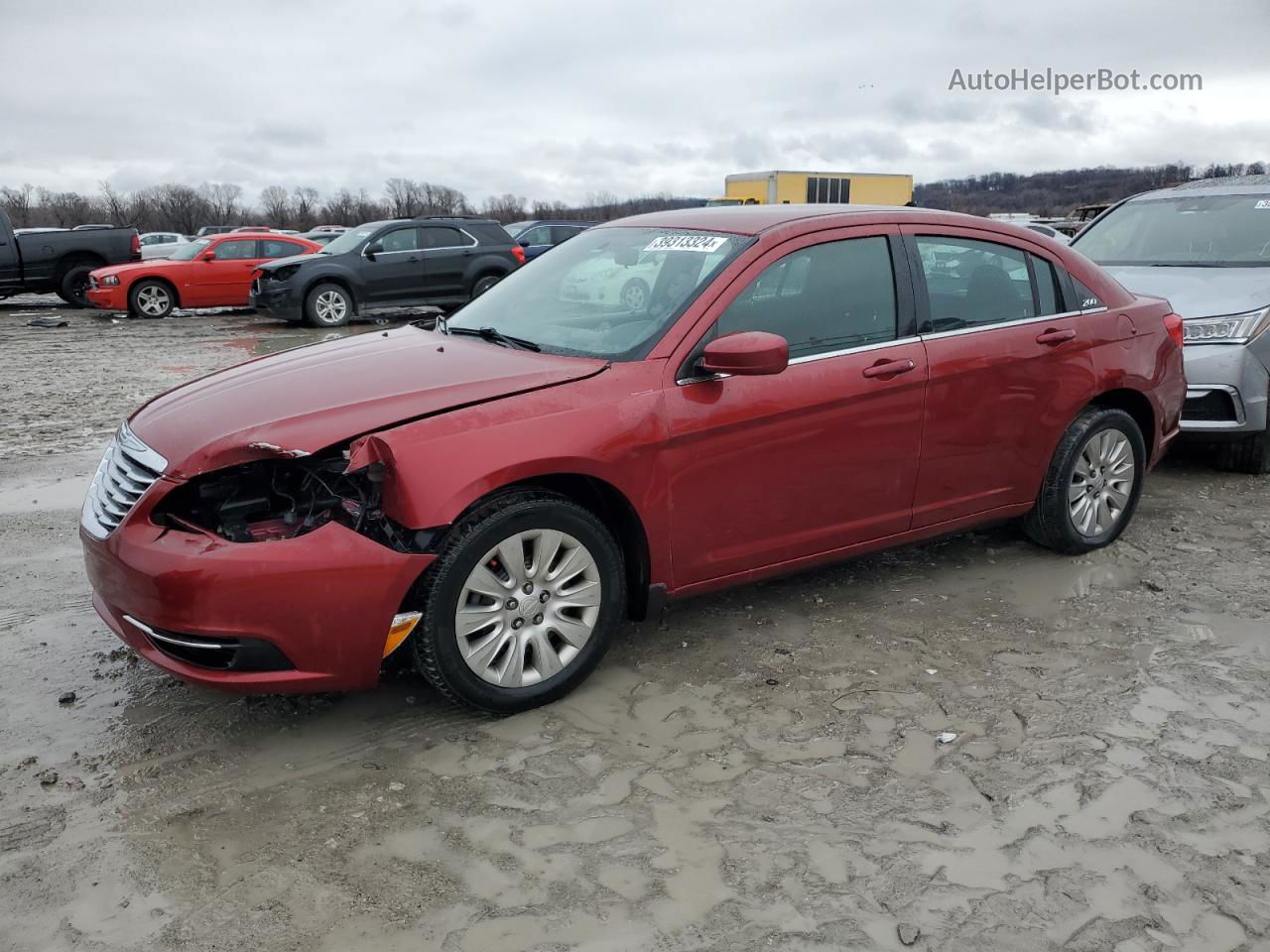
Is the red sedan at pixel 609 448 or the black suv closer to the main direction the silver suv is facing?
the red sedan

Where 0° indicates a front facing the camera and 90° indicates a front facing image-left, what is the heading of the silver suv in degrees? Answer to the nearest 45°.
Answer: approximately 45°

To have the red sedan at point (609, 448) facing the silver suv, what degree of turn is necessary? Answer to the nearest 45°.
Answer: approximately 180°

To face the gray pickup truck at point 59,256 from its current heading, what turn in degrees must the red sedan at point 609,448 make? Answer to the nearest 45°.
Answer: approximately 90° to its right

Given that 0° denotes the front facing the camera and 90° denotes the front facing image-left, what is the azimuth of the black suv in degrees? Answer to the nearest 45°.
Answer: approximately 45°

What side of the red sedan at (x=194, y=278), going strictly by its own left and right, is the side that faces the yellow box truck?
back

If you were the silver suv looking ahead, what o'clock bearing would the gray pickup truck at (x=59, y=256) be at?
The gray pickup truck is roughly at 2 o'clock from the silver suv.
